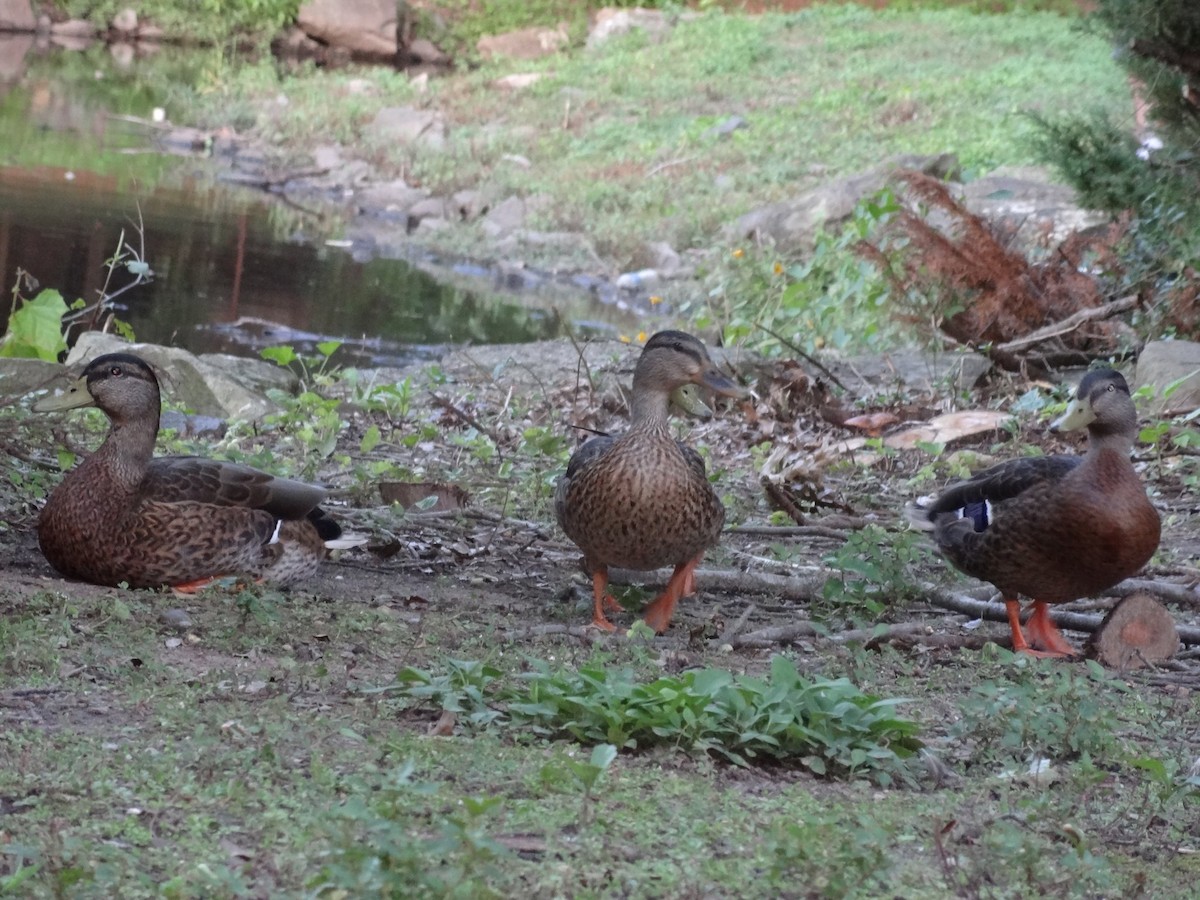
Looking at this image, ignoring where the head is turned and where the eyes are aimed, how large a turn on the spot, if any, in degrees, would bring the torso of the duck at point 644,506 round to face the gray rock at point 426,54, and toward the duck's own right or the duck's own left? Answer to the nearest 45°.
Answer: approximately 180°

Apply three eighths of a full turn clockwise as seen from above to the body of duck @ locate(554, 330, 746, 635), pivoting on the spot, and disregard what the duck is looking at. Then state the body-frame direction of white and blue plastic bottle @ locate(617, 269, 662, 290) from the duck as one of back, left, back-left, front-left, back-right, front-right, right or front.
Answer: front-right

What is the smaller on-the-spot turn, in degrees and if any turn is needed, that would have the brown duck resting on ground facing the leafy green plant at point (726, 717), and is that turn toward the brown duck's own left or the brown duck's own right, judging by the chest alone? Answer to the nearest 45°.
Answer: approximately 135° to the brown duck's own left

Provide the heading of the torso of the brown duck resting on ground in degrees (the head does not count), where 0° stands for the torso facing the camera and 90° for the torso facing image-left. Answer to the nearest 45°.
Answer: approximately 90°

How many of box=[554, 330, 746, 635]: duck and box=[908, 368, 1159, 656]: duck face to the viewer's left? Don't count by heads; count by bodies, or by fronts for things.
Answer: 0

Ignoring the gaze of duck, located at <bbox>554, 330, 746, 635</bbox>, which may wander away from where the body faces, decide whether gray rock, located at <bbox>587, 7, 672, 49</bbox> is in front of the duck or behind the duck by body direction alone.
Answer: behind

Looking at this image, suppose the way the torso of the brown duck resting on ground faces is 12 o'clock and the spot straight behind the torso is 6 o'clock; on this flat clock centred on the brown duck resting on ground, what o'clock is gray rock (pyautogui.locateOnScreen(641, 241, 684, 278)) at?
The gray rock is roughly at 4 o'clock from the brown duck resting on ground.

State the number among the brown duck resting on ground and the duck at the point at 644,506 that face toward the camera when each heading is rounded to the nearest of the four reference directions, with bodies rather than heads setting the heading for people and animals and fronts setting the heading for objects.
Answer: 1

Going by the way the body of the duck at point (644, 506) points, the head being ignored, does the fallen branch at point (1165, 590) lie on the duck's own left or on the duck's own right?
on the duck's own left

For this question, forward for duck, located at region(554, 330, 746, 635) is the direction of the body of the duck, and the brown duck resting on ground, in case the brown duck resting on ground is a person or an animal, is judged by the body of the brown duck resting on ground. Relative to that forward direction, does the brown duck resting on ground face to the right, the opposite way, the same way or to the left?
to the right
